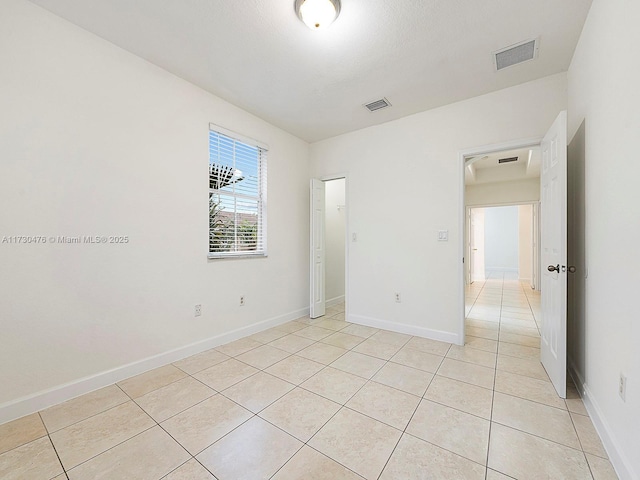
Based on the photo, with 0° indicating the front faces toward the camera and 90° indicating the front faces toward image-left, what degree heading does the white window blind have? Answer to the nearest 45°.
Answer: approximately 315°

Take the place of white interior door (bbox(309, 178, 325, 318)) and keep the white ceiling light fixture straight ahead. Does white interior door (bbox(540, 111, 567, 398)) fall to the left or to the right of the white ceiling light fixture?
left

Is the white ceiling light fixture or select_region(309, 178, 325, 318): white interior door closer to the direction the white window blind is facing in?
the white ceiling light fixture

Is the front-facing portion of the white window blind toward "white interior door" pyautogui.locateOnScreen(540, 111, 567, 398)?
yes

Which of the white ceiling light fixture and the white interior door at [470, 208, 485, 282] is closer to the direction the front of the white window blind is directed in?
the white ceiling light fixture

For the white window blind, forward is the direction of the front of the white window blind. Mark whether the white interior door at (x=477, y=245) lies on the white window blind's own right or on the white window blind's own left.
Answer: on the white window blind's own left
